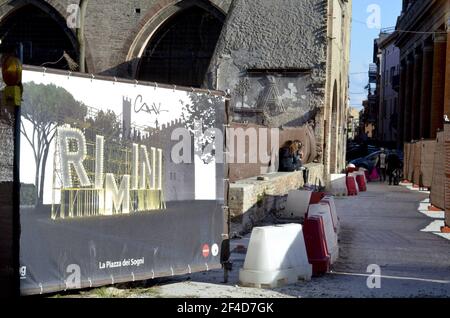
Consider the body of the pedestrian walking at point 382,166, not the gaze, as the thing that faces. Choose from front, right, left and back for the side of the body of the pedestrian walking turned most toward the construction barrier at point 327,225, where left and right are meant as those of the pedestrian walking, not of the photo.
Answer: front

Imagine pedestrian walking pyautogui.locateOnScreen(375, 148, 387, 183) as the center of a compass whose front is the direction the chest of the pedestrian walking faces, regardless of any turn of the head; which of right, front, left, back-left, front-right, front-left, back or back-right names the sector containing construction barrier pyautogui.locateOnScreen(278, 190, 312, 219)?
front

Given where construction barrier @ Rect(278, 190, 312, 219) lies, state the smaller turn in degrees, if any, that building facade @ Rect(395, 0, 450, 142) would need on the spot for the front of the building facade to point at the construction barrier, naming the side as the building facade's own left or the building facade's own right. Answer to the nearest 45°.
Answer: approximately 90° to the building facade's own left

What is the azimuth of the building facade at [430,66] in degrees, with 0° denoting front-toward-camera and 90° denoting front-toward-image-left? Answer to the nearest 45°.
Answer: approximately 90°

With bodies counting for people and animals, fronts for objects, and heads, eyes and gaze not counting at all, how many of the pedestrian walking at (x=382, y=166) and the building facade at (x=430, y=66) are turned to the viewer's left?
1

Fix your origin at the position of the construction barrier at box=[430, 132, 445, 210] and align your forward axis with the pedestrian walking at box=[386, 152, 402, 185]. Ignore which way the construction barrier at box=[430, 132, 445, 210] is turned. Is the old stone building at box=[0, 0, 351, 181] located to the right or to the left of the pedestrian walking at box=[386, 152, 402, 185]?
left

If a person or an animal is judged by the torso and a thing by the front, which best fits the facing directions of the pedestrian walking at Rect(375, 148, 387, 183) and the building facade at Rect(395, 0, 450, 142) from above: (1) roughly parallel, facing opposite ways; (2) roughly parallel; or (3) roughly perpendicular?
roughly perpendicular

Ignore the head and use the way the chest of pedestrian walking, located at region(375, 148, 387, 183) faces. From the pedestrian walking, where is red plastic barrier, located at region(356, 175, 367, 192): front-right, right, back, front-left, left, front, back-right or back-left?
front

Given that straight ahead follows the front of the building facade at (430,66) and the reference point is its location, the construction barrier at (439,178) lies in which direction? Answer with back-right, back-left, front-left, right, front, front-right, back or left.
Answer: left

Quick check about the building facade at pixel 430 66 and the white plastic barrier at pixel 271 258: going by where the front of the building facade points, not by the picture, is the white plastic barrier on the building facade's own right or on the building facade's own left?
on the building facade's own left

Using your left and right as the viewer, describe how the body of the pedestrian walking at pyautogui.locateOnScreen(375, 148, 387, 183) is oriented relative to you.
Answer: facing the viewer
